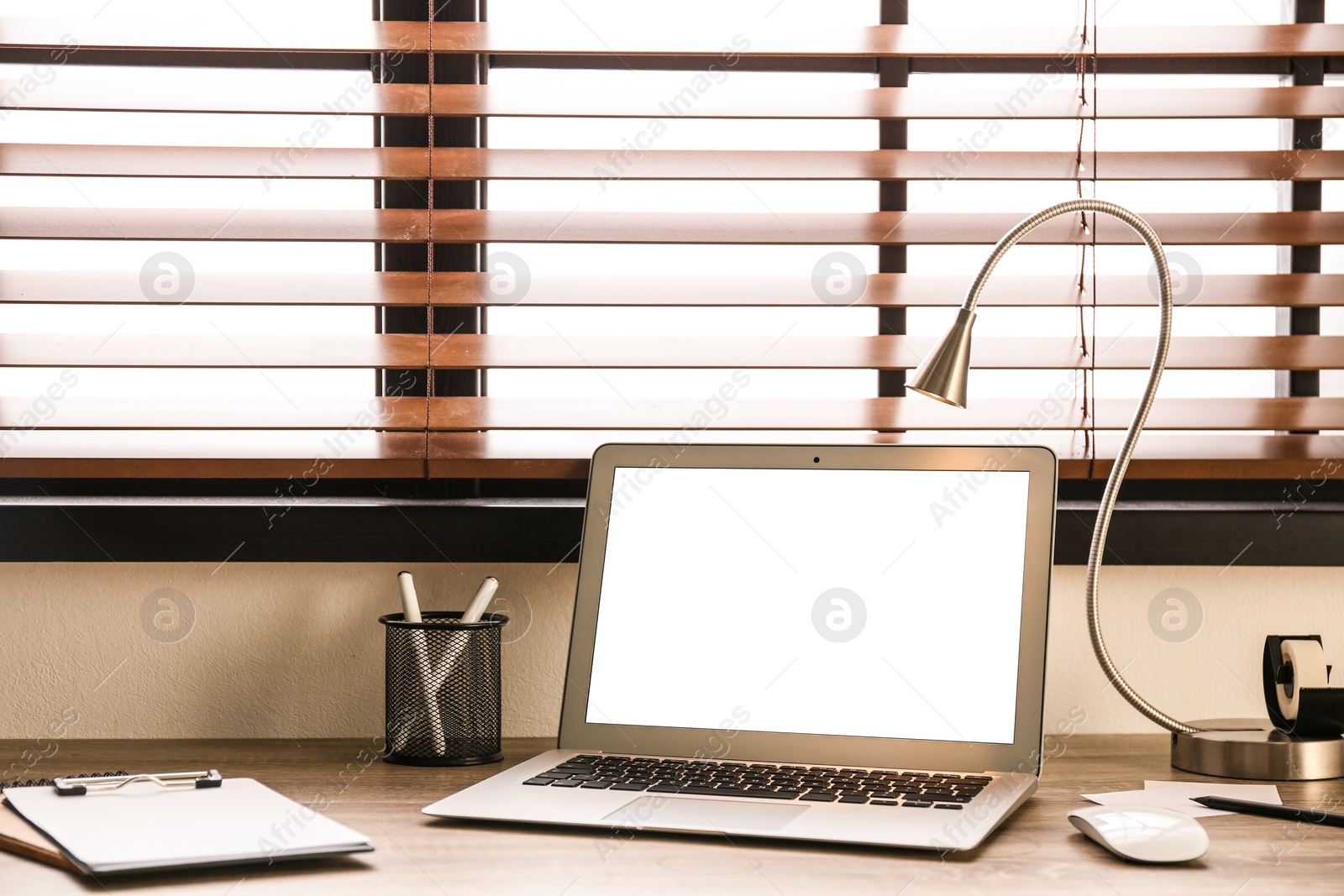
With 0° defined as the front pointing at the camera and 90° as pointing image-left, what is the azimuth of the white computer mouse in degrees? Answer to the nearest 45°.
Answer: approximately 135°
